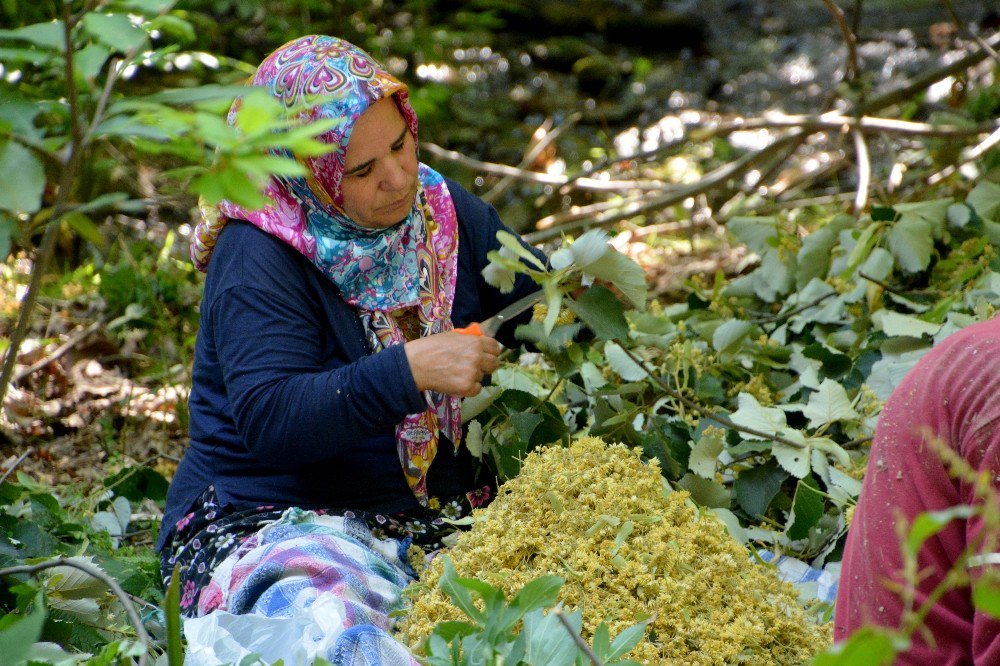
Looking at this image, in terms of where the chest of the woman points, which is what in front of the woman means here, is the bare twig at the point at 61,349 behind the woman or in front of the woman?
behind

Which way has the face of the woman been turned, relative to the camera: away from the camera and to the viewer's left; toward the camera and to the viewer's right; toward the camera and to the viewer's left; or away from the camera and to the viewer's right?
toward the camera and to the viewer's right

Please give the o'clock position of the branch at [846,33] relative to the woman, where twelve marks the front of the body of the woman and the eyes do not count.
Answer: The branch is roughly at 9 o'clock from the woman.

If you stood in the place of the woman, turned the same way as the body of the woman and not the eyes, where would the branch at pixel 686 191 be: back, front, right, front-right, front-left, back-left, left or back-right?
left

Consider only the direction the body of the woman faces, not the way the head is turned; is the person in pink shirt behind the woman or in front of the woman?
in front

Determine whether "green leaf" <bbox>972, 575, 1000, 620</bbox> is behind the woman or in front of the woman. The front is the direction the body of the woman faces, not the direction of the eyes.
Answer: in front

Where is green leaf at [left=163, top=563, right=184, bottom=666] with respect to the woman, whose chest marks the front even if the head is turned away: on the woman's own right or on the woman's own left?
on the woman's own right

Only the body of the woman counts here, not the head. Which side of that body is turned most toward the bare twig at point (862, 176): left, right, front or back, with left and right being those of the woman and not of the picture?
left

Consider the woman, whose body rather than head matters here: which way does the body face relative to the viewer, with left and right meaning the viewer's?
facing the viewer and to the right of the viewer

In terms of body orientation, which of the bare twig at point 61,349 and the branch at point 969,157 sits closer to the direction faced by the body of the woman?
the branch

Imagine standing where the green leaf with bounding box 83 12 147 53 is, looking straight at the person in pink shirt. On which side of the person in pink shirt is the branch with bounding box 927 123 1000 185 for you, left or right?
left
